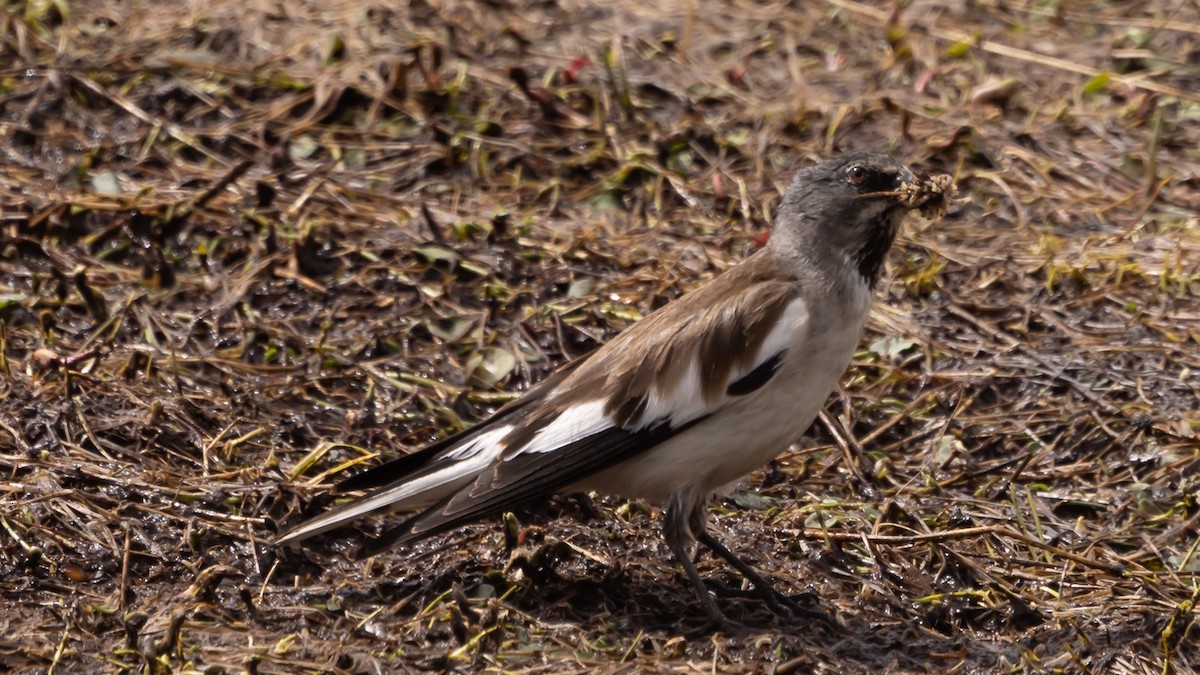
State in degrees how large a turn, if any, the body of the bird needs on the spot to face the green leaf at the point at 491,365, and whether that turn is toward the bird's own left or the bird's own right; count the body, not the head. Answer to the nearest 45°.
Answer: approximately 135° to the bird's own left

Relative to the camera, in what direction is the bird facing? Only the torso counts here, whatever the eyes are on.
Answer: to the viewer's right

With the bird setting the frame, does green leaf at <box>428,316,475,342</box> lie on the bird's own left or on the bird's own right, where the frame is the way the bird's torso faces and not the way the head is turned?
on the bird's own left
